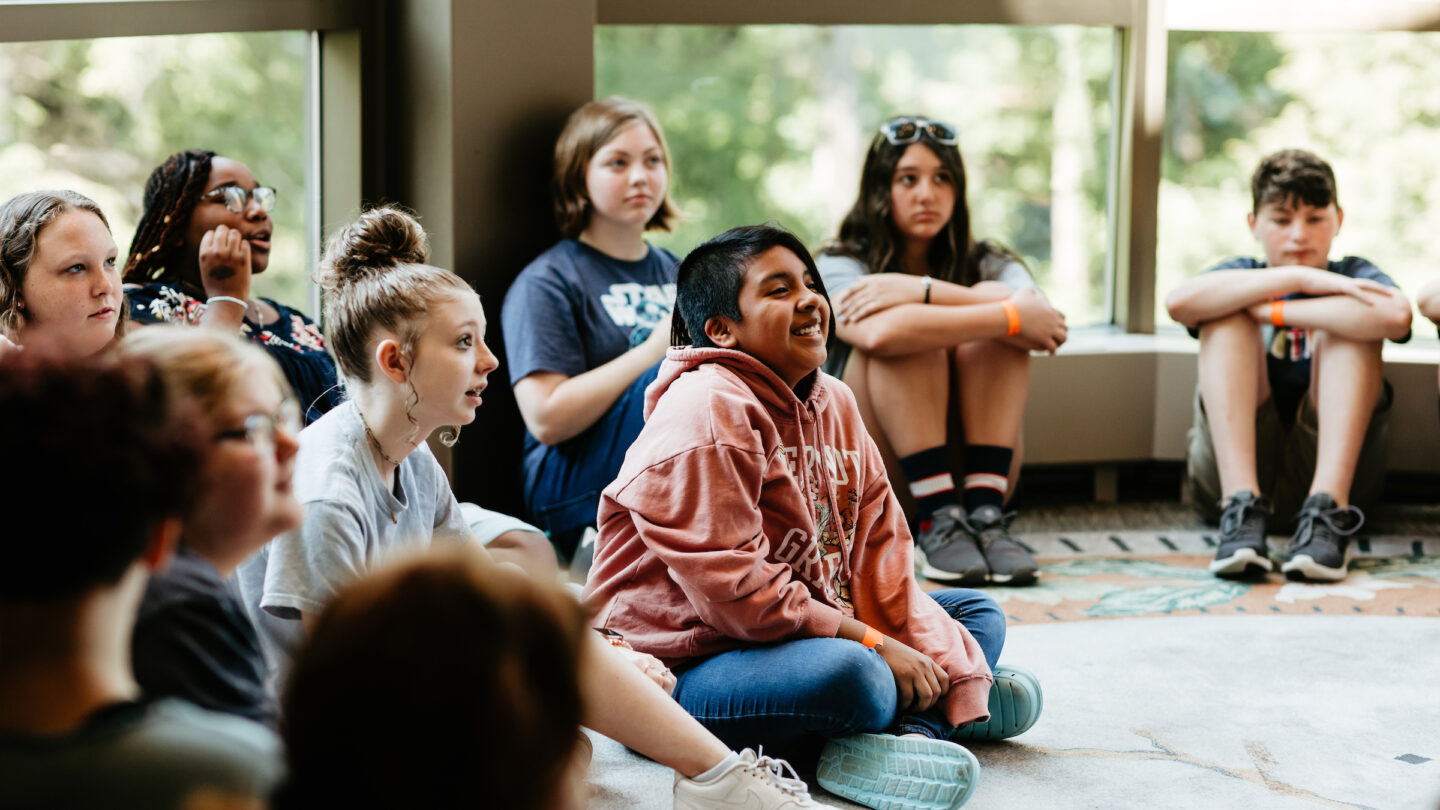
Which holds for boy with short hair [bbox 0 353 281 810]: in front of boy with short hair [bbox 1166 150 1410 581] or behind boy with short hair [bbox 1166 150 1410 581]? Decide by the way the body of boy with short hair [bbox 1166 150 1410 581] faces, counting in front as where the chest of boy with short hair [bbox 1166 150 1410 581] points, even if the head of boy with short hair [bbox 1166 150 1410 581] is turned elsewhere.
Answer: in front

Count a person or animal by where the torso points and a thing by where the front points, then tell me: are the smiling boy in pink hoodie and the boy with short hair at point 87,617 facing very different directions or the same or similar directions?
very different directions

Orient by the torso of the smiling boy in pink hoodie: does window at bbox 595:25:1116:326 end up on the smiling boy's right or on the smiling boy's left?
on the smiling boy's left

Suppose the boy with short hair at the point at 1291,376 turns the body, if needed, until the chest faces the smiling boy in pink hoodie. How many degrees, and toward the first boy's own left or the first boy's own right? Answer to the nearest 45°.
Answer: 0° — they already face them

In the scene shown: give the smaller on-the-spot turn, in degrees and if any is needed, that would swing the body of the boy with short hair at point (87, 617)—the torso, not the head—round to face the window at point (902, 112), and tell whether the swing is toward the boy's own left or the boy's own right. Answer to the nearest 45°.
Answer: approximately 45° to the boy's own right

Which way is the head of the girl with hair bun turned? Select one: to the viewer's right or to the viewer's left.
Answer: to the viewer's right

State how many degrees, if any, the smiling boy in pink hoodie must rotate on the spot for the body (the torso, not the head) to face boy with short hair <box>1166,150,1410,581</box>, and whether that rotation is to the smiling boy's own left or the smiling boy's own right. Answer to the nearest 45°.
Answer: approximately 90° to the smiling boy's own left

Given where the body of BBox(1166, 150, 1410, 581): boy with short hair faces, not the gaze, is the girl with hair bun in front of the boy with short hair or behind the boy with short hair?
in front

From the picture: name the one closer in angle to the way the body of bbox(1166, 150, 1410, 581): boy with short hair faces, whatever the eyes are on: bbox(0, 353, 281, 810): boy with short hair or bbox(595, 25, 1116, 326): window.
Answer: the boy with short hair

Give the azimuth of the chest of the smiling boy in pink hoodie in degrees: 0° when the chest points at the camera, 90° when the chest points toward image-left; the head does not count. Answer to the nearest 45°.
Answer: approximately 315°

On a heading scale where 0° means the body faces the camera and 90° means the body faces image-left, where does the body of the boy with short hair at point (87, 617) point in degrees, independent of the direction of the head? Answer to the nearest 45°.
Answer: approximately 180°

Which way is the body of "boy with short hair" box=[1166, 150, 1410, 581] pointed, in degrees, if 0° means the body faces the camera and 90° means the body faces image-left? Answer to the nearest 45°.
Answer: approximately 0°
